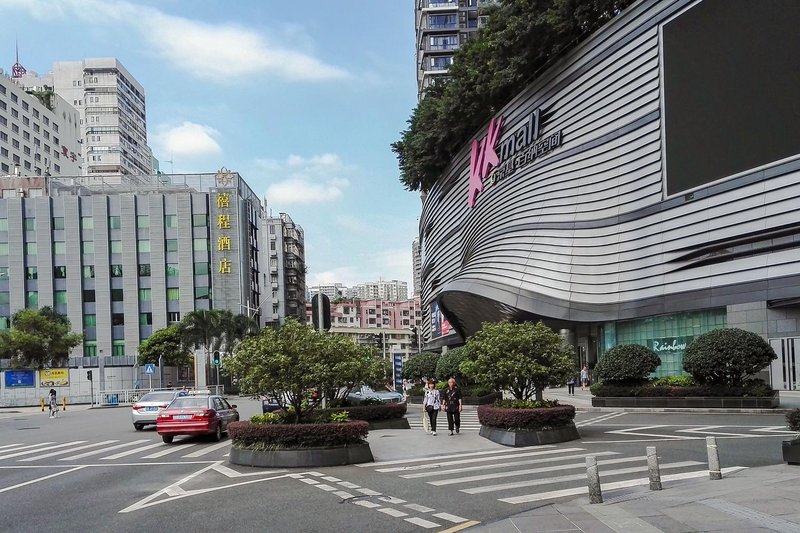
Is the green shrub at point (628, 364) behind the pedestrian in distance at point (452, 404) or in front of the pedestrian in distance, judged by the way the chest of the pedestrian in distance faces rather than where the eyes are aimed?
behind

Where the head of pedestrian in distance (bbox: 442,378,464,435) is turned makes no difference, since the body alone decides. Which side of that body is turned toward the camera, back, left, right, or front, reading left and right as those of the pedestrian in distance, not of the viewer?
front

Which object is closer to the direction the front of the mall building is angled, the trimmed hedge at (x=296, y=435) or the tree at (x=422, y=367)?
the trimmed hedge

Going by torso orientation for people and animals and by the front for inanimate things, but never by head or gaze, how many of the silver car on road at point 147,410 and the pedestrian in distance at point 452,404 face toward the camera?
1

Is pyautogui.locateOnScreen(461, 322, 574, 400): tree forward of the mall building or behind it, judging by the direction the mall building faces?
forward

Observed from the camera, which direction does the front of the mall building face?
facing the viewer and to the left of the viewer

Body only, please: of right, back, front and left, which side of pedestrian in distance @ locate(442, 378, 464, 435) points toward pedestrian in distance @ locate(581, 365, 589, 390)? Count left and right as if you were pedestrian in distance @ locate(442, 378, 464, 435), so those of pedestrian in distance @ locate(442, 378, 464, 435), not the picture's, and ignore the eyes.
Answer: back

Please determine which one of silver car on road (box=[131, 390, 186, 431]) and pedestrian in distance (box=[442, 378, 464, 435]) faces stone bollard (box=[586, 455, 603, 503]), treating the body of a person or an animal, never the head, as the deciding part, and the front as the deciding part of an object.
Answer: the pedestrian in distance

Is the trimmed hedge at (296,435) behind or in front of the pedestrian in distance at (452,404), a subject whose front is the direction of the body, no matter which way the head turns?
in front

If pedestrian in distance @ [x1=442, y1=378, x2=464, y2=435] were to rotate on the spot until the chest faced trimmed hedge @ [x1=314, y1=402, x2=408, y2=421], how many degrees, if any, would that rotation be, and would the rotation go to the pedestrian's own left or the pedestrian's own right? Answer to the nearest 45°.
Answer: approximately 135° to the pedestrian's own right
